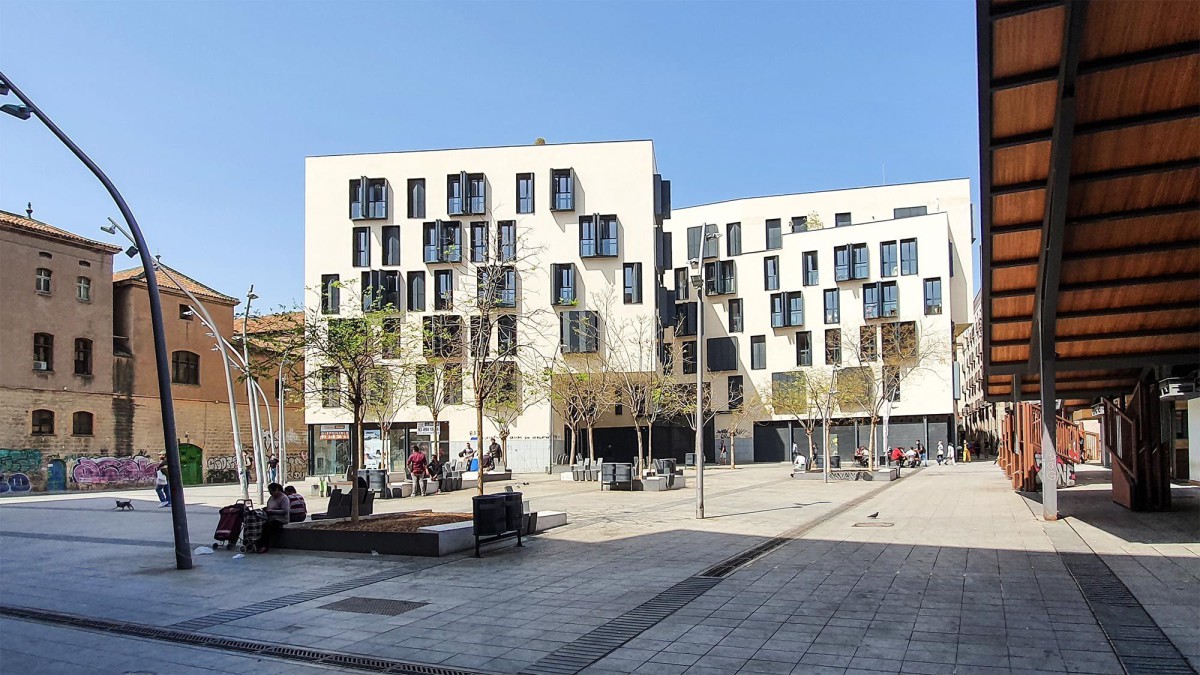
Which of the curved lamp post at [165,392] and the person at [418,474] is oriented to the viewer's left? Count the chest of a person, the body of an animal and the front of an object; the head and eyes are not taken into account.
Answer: the curved lamp post

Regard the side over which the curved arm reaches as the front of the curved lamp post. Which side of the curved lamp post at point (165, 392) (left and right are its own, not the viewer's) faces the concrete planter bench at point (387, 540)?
back
